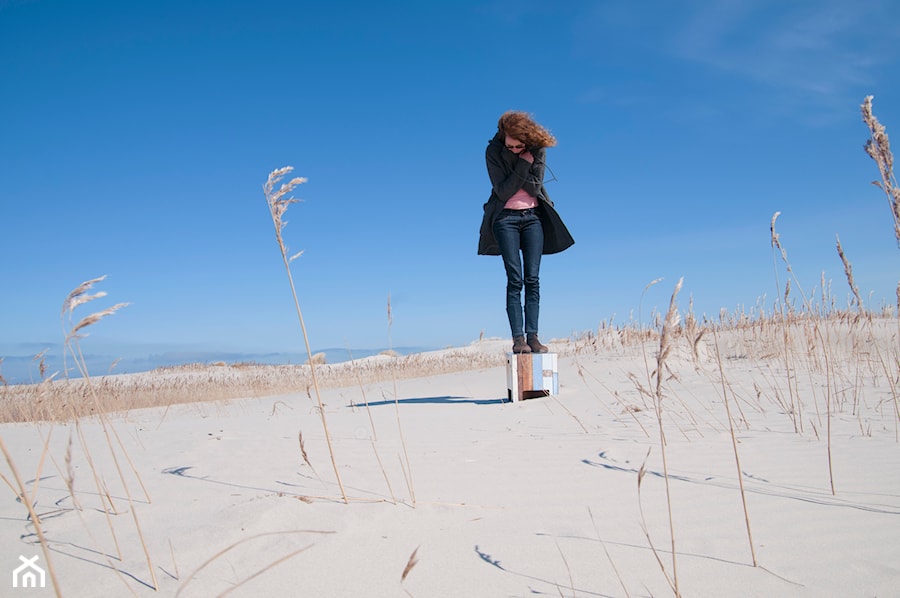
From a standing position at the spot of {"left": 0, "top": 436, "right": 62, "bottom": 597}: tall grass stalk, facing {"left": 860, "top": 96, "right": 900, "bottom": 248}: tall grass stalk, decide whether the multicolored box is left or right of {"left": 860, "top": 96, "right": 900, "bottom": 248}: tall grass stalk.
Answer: left

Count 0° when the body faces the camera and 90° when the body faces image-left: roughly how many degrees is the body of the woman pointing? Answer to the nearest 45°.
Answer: approximately 0°
